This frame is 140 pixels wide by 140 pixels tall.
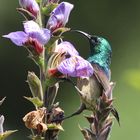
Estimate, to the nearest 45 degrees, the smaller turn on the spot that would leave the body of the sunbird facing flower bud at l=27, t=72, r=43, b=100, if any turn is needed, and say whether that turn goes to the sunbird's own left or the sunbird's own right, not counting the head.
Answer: approximately 45° to the sunbird's own left

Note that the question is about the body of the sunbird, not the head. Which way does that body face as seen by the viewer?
to the viewer's left
